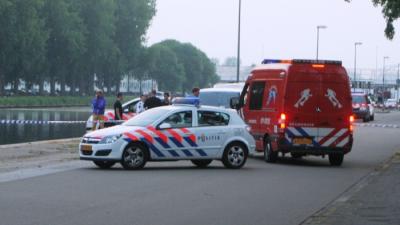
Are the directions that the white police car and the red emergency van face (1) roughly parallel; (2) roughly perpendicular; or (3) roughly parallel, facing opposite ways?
roughly perpendicular

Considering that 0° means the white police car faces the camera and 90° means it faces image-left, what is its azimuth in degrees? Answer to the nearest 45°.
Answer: approximately 45°

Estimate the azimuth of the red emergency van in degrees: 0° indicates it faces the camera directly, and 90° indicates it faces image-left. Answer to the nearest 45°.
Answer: approximately 135°

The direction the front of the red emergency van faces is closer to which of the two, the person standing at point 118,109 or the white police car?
the person standing

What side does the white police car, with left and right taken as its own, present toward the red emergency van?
back

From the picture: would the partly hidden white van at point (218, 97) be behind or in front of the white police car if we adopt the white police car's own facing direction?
behind
